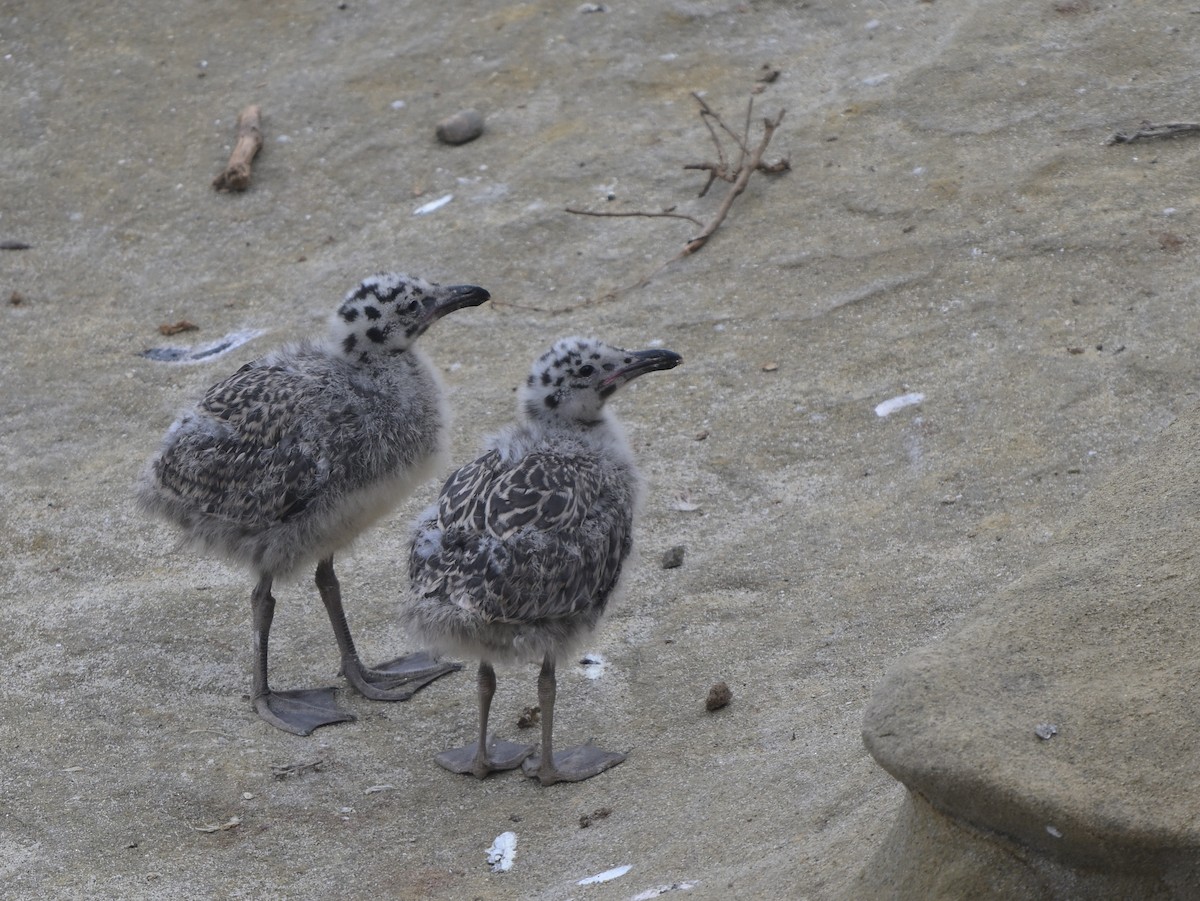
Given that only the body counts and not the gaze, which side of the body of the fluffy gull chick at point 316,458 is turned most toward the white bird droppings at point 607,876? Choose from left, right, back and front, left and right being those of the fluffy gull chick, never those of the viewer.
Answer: right

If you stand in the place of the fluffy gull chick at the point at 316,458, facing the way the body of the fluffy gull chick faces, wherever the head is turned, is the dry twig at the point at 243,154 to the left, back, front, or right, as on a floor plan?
left

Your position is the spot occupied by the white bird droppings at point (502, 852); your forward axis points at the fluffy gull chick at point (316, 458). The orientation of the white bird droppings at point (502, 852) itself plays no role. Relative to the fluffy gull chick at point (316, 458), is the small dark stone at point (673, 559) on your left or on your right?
right

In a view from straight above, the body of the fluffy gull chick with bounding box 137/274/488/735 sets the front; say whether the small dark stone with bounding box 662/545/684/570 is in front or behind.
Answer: in front

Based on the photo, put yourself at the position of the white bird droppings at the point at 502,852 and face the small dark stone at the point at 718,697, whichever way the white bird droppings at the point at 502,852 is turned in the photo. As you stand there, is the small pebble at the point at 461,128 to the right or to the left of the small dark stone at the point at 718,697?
left

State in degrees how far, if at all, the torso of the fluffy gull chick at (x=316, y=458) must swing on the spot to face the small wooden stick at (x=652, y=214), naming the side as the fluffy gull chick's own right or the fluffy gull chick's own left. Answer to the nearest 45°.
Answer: approximately 45° to the fluffy gull chick's own left

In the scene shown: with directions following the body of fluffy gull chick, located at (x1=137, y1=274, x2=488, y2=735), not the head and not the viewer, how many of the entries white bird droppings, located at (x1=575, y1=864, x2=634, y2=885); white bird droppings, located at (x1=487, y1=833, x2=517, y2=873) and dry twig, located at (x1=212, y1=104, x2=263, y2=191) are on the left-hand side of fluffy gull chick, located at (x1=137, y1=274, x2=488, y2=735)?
1

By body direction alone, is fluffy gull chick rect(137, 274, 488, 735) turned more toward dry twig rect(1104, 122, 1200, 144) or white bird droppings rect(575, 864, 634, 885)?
the dry twig

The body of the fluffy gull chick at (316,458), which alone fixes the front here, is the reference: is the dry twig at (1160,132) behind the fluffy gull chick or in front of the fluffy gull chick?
in front

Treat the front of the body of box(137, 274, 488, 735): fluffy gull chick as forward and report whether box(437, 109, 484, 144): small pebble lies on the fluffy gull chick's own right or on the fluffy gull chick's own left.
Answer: on the fluffy gull chick's own left

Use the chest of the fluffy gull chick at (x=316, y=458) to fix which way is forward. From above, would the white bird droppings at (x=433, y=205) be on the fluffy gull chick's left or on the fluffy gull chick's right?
on the fluffy gull chick's left

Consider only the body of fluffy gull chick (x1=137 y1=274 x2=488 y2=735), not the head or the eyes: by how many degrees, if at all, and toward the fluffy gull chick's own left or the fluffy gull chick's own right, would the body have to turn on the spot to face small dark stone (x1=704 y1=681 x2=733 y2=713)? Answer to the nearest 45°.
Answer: approximately 45° to the fluffy gull chick's own right

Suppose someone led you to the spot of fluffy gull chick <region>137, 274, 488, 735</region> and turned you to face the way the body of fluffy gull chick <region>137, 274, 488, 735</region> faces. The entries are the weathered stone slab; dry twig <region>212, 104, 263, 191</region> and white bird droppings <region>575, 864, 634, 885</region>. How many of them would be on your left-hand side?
1

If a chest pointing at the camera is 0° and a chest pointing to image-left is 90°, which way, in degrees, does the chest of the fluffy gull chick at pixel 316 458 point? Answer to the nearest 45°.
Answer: approximately 270°

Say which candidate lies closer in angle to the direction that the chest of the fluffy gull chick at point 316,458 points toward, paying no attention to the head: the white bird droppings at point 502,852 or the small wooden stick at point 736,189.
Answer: the small wooden stick

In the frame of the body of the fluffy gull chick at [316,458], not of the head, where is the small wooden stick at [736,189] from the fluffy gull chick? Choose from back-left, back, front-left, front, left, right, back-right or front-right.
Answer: front-left
